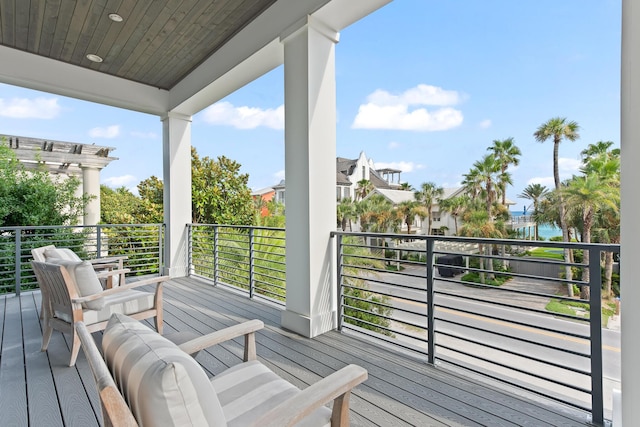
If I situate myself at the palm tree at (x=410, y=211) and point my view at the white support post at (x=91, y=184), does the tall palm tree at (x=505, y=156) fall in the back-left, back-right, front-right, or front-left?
back-left

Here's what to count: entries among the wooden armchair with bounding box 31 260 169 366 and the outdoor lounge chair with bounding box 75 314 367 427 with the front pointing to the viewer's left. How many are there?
0

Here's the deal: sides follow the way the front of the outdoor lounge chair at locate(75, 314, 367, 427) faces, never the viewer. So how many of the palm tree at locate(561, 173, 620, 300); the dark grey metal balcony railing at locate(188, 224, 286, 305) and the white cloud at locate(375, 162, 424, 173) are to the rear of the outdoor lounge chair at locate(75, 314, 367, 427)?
0

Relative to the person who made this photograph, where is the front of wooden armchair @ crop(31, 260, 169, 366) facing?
facing away from the viewer and to the right of the viewer

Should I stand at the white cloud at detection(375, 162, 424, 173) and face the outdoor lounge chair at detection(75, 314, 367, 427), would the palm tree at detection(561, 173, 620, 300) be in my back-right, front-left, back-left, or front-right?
front-left

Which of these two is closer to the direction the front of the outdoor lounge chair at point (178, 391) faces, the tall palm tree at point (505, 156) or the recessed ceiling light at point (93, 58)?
the tall palm tree

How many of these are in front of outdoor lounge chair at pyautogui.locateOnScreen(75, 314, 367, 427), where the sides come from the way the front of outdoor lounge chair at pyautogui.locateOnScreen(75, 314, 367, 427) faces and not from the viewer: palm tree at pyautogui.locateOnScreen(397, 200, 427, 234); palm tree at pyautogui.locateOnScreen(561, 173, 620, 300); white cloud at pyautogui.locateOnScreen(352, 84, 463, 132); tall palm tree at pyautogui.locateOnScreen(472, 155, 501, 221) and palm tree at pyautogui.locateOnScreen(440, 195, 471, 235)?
5

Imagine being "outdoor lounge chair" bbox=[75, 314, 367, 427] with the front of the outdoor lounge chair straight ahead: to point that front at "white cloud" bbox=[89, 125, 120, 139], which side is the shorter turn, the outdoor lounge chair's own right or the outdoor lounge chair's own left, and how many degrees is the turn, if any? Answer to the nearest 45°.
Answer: approximately 45° to the outdoor lounge chair's own left

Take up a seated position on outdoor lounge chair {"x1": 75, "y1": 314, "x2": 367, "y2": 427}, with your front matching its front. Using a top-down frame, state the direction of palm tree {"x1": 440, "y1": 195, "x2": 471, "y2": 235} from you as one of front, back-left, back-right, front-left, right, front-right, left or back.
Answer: front

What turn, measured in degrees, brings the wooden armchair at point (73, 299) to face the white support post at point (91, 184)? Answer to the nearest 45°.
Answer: approximately 45° to its left

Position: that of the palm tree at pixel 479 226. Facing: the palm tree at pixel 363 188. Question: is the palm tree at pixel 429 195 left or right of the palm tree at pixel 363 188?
right

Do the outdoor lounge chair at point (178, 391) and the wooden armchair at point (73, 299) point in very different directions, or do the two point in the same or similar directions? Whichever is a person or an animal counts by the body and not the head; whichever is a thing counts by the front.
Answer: same or similar directions

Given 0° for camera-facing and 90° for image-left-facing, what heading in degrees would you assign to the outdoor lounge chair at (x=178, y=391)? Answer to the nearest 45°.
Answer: approximately 225°

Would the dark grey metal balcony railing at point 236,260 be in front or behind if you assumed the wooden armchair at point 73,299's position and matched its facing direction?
in front
